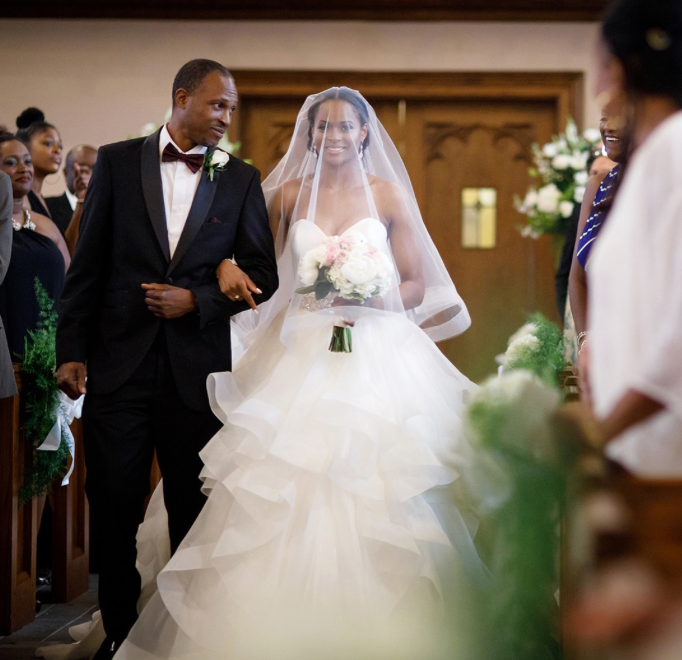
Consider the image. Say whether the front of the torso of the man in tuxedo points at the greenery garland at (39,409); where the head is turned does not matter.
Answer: no

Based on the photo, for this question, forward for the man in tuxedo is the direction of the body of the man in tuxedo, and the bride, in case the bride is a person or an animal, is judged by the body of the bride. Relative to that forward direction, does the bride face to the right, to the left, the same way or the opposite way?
the same way

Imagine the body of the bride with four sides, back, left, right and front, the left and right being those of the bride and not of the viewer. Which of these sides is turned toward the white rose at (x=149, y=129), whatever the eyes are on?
back

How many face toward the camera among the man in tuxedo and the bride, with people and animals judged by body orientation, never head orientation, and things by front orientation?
2

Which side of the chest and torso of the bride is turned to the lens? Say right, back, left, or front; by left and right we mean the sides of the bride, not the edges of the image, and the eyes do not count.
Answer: front

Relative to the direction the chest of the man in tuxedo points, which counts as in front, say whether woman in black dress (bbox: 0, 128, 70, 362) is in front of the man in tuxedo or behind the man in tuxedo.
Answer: behind

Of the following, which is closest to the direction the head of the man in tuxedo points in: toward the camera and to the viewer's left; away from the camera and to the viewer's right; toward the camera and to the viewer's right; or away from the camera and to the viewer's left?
toward the camera and to the viewer's right

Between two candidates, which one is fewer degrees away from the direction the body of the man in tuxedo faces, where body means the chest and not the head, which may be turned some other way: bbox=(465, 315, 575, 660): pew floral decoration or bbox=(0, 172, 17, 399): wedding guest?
the pew floral decoration

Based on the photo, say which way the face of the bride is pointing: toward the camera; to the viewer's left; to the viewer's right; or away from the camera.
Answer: toward the camera

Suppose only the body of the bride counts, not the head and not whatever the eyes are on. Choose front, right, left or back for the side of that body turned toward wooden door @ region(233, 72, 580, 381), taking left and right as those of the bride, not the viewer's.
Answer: back

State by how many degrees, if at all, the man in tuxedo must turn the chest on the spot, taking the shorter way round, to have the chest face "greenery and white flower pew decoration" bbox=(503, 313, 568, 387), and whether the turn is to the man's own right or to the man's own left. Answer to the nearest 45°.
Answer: approximately 90° to the man's own left

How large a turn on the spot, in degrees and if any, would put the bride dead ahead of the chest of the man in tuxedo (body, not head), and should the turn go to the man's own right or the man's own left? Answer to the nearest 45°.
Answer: approximately 45° to the man's own left

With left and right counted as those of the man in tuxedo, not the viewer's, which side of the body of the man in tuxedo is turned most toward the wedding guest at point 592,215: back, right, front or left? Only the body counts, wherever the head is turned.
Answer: left

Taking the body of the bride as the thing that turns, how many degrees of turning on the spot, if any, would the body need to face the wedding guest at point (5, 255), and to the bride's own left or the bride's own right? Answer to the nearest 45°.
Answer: approximately 135° to the bride's own right
